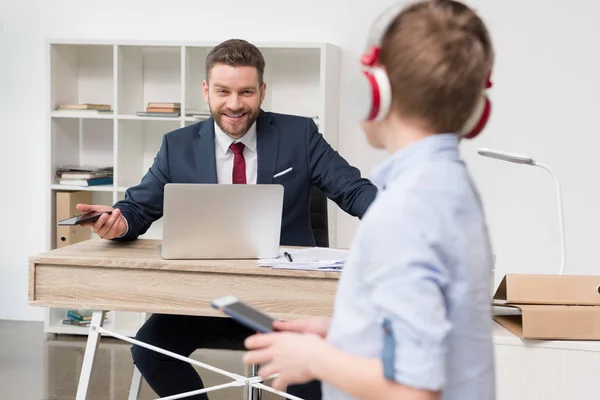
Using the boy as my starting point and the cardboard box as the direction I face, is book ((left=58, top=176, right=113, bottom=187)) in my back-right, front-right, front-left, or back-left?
front-left

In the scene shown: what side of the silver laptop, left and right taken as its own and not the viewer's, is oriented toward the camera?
back

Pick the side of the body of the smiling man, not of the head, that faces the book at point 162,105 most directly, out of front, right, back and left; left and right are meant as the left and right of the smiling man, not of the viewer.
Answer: back

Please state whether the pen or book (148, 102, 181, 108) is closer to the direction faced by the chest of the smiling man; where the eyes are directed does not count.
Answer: the pen

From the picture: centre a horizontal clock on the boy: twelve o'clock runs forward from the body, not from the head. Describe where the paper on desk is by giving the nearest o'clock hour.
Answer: The paper on desk is roughly at 1 o'clock from the boy.

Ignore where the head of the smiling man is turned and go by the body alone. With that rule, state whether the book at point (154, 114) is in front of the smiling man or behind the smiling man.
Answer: behind

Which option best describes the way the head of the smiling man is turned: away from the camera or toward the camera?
toward the camera

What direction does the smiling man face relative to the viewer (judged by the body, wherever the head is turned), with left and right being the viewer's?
facing the viewer

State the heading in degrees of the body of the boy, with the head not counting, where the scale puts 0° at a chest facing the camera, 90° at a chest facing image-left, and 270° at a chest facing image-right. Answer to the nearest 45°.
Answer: approximately 135°

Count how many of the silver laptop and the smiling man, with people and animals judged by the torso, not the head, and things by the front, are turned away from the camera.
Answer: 1

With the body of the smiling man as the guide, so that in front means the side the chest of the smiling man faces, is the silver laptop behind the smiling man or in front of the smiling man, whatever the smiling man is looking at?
in front

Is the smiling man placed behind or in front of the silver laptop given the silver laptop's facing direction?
in front

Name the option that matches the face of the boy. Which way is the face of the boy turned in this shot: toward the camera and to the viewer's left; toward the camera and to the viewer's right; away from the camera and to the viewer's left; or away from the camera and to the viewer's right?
away from the camera and to the viewer's left

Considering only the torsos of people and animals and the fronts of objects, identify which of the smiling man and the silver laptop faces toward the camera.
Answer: the smiling man

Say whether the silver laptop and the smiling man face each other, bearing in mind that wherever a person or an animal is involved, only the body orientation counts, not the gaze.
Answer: yes

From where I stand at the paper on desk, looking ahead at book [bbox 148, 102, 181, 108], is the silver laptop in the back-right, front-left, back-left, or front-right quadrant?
front-left

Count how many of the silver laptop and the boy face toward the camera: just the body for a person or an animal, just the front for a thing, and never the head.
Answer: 0
